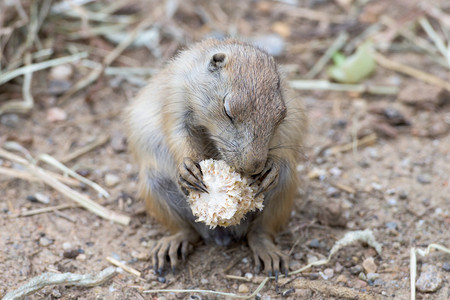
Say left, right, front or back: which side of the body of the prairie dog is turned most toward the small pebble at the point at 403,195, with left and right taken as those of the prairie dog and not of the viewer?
left

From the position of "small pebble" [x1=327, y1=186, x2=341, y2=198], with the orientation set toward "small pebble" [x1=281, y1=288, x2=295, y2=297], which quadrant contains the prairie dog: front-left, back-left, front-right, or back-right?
front-right

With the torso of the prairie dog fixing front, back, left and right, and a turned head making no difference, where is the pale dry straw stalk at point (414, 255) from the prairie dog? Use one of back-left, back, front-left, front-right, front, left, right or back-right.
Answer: left

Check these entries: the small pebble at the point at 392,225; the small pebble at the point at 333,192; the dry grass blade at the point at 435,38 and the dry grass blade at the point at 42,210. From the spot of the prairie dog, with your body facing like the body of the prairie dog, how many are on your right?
1

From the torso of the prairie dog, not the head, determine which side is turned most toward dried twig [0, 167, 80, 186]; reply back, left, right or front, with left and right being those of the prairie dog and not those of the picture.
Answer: right

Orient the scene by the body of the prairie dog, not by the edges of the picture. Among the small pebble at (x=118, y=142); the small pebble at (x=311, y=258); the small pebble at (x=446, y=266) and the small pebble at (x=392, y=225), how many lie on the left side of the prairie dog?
3

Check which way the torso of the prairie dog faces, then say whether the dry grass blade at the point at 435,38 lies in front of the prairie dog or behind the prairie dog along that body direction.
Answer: behind

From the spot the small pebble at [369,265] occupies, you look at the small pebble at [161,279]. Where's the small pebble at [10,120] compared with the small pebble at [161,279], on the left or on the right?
right

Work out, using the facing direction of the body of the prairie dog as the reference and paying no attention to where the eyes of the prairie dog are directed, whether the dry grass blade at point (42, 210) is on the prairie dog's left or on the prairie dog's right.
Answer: on the prairie dog's right

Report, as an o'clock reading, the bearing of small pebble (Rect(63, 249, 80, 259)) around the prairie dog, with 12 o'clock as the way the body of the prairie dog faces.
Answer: The small pebble is roughly at 2 o'clock from the prairie dog.

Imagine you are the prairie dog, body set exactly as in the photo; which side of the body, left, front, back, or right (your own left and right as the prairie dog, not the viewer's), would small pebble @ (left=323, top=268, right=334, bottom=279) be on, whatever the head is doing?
left

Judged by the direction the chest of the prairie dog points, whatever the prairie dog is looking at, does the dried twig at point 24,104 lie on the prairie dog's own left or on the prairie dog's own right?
on the prairie dog's own right

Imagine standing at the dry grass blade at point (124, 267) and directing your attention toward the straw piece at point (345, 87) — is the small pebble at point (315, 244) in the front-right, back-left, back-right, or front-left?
front-right

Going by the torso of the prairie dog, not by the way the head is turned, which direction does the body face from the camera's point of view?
toward the camera

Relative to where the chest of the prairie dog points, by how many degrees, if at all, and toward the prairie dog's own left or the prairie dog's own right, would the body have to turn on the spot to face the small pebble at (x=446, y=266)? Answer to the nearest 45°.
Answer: approximately 90° to the prairie dog's own left

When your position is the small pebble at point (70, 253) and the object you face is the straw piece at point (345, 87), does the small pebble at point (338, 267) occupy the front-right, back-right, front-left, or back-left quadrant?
front-right

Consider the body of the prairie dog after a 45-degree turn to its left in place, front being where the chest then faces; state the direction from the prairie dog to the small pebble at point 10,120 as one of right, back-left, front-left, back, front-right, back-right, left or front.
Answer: back
